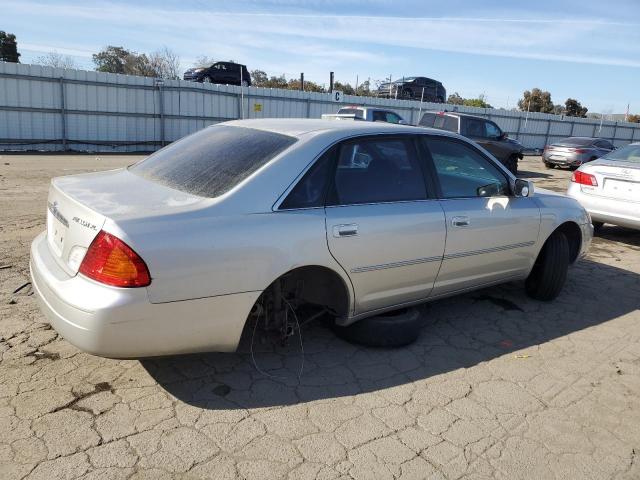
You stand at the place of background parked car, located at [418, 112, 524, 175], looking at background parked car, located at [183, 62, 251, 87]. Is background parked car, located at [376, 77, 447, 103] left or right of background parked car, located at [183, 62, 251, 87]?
right

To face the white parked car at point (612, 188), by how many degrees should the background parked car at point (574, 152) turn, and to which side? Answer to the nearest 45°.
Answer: approximately 135° to its right

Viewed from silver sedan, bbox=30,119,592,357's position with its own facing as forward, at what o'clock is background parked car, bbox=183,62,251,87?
The background parked car is roughly at 10 o'clock from the silver sedan.

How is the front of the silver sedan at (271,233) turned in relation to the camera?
facing away from the viewer and to the right of the viewer

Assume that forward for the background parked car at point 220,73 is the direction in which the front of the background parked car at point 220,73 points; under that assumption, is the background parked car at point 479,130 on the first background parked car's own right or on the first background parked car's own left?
on the first background parked car's own left

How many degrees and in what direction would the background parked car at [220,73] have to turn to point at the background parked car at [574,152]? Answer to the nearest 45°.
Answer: approximately 90° to its left

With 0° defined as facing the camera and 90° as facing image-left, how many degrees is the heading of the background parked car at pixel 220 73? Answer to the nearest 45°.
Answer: approximately 45°
